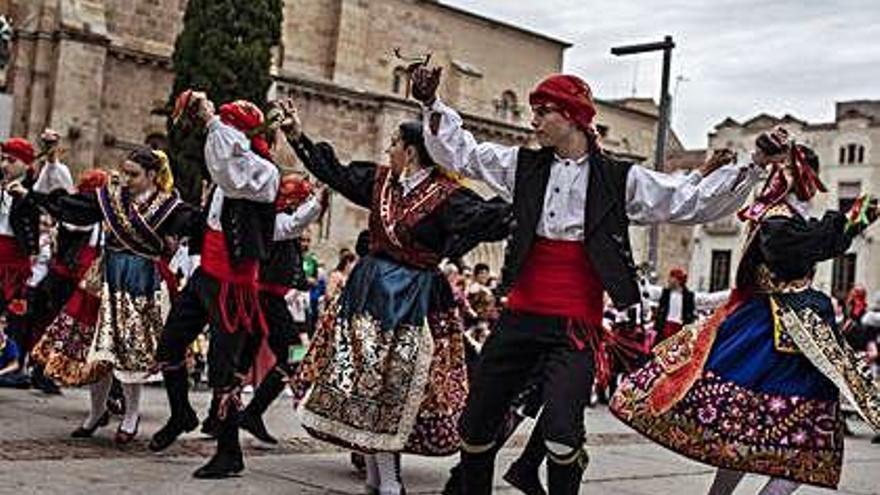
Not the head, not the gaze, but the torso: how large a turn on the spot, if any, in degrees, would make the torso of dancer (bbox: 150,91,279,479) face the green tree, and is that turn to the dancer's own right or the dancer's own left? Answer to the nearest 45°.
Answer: approximately 135° to the dancer's own right

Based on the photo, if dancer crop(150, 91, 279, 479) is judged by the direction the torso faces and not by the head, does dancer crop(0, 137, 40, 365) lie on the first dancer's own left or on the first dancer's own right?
on the first dancer's own right

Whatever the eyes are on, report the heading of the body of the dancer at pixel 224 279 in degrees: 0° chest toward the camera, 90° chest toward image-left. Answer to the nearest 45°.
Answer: approximately 45°

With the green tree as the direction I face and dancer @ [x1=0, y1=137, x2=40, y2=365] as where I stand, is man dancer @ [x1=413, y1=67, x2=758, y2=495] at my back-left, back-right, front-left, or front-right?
back-right

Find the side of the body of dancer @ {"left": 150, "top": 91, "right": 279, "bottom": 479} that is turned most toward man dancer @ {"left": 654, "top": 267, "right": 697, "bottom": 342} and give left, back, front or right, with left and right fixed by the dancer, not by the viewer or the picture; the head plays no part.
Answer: back

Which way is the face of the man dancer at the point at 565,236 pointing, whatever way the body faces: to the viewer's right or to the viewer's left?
to the viewer's left

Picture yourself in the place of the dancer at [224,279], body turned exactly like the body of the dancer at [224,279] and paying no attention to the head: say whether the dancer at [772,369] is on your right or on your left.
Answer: on your left
